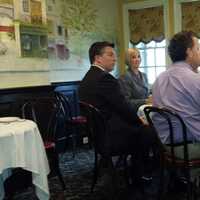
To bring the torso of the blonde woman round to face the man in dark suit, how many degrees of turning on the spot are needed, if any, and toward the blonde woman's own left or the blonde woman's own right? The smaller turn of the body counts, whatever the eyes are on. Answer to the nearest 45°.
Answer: approximately 45° to the blonde woman's own right

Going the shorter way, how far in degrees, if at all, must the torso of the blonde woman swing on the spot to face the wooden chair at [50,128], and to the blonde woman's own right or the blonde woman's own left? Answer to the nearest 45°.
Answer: approximately 90° to the blonde woman's own right

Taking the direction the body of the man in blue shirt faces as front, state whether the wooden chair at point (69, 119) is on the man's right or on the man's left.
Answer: on the man's left

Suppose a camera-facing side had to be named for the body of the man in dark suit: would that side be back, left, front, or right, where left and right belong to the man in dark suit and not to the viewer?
right

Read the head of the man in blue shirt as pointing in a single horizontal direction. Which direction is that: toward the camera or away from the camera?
away from the camera

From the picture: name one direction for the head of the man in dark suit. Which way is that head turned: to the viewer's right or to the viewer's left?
to the viewer's right
